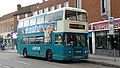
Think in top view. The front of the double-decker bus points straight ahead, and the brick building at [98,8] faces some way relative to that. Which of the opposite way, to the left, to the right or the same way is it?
to the right

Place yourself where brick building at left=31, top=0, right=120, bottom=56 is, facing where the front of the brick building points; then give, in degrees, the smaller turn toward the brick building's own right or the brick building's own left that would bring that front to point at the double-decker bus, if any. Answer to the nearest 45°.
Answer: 0° — it already faces it

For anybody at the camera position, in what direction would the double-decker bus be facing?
facing the viewer and to the right of the viewer

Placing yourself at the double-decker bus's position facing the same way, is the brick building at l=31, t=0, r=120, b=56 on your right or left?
on your left

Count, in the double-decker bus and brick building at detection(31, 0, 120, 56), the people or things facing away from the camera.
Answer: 0
